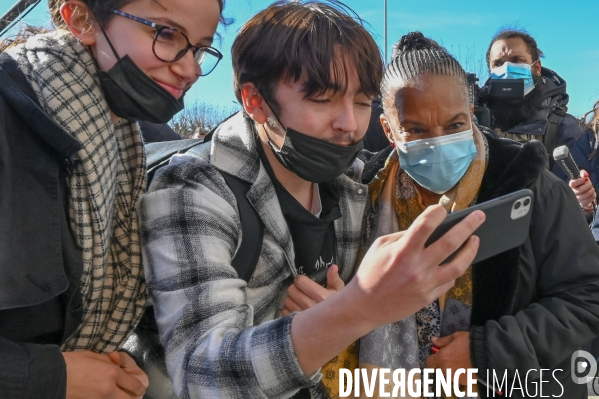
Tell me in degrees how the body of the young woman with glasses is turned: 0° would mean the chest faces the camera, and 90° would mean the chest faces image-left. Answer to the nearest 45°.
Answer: approximately 315°

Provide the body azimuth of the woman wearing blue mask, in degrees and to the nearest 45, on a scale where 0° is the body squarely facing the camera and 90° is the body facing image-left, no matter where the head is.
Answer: approximately 45°

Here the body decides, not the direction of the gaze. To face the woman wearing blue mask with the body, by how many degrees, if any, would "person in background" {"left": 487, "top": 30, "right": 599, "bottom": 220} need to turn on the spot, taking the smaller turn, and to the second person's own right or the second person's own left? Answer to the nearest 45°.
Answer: approximately 45° to the second person's own left

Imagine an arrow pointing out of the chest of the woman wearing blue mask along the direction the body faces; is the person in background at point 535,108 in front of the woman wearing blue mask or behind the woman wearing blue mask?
behind

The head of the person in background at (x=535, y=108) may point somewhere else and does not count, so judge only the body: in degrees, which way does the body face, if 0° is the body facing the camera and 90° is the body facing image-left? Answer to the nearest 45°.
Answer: approximately 45°
